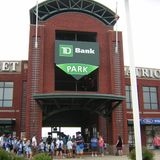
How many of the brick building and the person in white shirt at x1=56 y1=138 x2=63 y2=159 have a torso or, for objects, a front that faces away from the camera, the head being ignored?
1

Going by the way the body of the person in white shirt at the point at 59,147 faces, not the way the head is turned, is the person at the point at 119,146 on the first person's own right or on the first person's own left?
on the first person's own right

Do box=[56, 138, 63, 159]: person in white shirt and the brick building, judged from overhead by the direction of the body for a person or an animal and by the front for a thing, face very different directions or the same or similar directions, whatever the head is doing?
very different directions

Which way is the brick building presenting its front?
toward the camera

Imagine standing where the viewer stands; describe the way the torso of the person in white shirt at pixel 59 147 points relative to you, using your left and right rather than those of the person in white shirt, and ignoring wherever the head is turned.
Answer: facing away from the viewer
